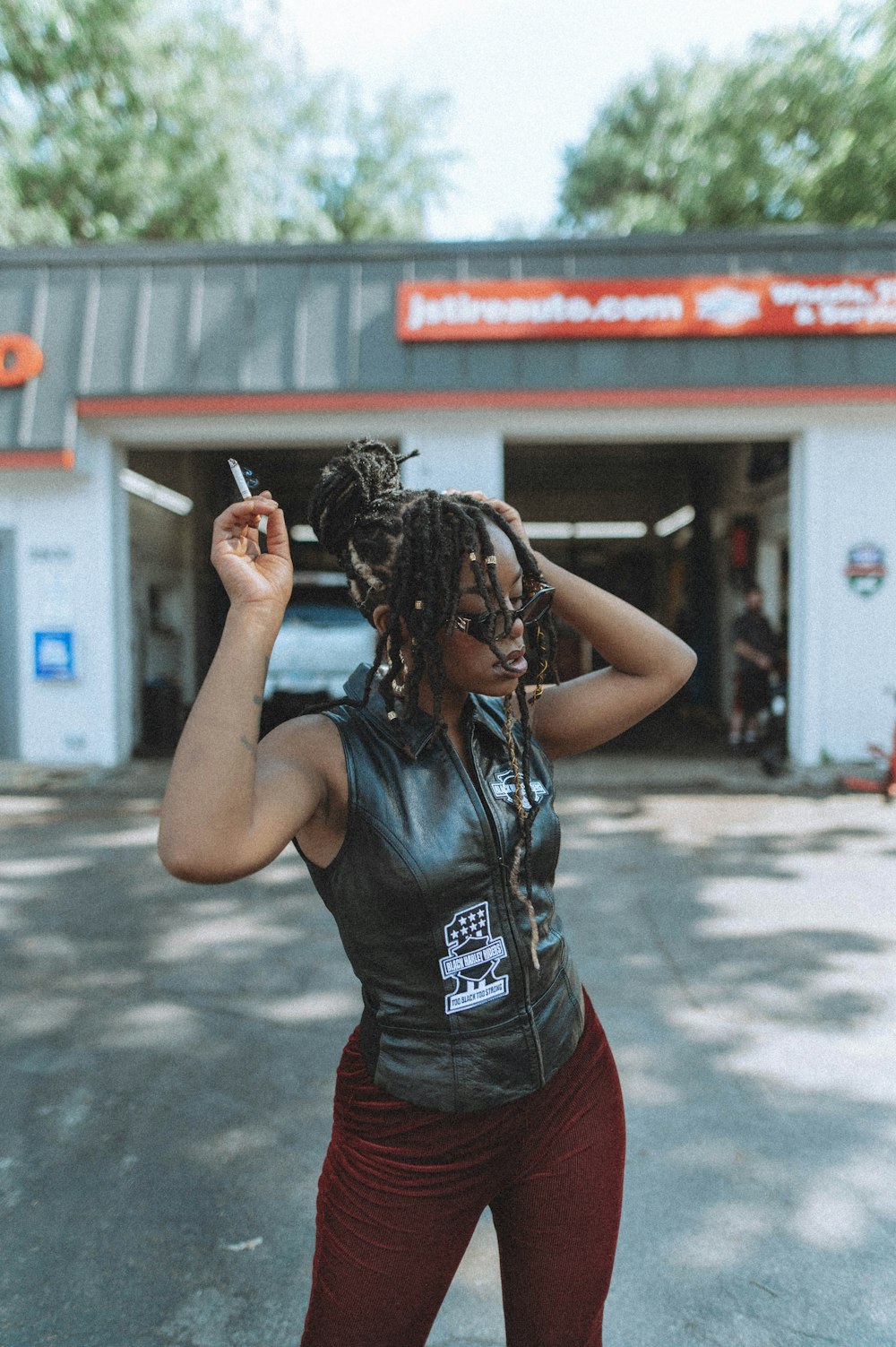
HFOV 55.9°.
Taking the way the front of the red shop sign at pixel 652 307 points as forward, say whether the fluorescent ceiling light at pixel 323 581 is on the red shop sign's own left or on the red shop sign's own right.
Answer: on the red shop sign's own right

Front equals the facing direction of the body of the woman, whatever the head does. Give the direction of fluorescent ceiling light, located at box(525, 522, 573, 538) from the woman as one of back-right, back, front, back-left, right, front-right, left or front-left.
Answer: back-left

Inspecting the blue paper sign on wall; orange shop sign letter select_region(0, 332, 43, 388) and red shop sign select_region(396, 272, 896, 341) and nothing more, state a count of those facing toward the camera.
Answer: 3

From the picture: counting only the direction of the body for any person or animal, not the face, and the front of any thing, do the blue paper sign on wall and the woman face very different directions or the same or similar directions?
same or similar directions

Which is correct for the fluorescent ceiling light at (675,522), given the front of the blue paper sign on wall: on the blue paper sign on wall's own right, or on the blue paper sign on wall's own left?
on the blue paper sign on wall's own left

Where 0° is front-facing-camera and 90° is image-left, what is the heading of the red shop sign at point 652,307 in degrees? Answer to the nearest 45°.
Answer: approximately 0°

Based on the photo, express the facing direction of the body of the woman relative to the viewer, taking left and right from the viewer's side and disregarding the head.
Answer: facing the viewer and to the right of the viewer

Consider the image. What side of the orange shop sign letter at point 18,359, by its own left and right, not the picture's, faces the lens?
front

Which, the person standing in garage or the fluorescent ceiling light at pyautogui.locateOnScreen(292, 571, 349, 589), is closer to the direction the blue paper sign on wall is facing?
the person standing in garage

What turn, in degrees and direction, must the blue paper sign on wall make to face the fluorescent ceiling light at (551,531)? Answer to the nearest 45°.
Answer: approximately 135° to its left

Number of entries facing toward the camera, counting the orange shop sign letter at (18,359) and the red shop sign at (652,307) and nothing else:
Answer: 2
